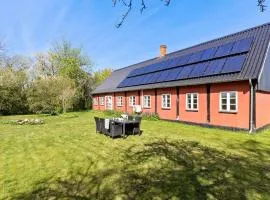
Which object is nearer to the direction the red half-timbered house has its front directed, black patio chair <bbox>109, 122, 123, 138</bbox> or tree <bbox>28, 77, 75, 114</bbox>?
the black patio chair

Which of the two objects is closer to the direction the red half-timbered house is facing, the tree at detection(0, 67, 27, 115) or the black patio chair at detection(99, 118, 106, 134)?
the black patio chair

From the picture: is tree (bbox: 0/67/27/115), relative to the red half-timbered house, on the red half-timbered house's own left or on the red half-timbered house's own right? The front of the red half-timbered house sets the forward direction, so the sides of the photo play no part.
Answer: on the red half-timbered house's own right

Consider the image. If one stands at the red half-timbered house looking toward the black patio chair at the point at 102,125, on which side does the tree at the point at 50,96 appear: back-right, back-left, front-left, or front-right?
front-right

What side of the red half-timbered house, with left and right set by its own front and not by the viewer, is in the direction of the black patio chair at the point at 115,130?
front

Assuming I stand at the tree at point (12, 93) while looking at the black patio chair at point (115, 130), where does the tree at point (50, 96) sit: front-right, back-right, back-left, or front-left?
front-left

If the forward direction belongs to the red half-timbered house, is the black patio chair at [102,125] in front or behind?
in front

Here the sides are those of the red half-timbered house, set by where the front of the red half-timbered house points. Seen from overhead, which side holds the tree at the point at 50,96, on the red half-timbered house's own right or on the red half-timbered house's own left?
on the red half-timbered house's own right
